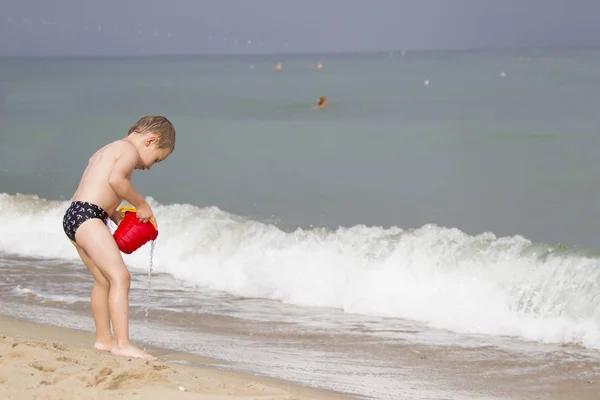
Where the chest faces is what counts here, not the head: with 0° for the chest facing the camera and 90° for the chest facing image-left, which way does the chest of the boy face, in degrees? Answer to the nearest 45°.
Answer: approximately 270°
